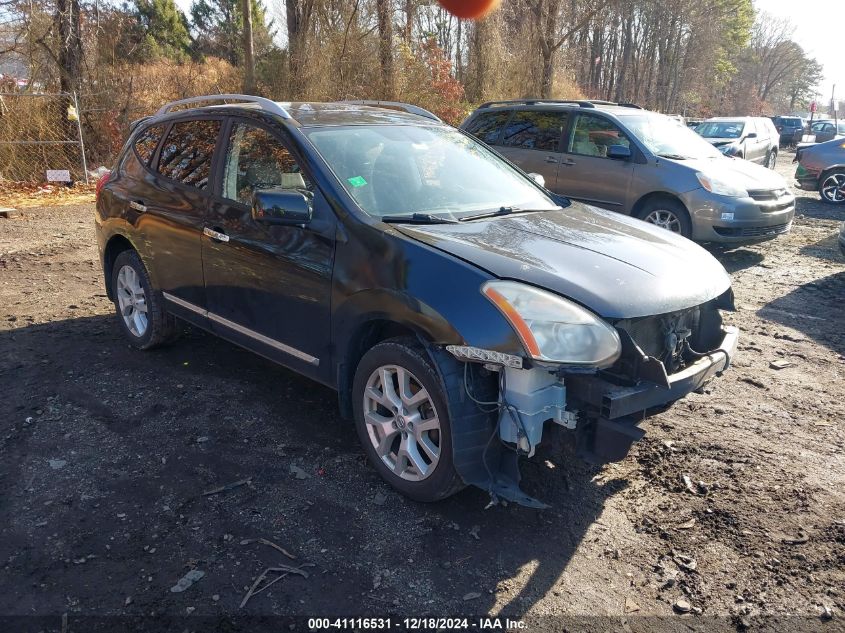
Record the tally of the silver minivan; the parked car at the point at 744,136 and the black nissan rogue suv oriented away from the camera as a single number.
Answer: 0

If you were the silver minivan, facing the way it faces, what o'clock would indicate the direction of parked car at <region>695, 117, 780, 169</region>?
The parked car is roughly at 8 o'clock from the silver minivan.

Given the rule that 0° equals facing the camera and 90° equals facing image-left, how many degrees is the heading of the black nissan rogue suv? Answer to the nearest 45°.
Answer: approximately 315°

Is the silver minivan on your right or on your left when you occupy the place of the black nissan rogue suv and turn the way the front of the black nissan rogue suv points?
on your left

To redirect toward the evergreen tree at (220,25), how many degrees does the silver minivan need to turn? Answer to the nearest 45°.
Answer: approximately 180°

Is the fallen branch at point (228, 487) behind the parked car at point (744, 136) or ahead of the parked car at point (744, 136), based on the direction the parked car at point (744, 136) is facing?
ahead

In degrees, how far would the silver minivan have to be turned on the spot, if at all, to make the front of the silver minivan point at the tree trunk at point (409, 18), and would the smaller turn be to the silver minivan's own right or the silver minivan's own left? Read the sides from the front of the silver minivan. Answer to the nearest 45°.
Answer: approximately 180°

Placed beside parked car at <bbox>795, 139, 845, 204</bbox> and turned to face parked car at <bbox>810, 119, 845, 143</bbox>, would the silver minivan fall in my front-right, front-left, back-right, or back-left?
back-left

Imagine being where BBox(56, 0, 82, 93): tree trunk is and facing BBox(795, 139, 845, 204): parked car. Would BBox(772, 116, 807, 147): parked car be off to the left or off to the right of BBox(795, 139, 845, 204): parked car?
left

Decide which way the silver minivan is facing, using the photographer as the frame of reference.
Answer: facing the viewer and to the right of the viewer

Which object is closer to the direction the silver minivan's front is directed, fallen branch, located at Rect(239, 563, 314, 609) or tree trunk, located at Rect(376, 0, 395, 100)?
the fallen branch

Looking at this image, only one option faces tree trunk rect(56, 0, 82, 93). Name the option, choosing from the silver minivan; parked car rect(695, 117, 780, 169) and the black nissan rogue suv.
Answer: the parked car

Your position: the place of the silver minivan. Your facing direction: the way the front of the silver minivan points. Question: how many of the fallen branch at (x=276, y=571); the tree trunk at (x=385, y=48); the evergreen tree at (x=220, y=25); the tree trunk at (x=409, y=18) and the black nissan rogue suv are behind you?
3

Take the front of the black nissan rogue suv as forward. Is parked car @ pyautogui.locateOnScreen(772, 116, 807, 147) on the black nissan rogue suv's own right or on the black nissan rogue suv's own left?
on the black nissan rogue suv's own left

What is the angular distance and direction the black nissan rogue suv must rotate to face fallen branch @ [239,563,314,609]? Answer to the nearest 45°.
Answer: approximately 90° to its right

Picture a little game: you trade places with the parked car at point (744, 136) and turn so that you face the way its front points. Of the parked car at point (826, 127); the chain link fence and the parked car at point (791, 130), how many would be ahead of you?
1

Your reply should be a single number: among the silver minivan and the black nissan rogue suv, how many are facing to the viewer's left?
0

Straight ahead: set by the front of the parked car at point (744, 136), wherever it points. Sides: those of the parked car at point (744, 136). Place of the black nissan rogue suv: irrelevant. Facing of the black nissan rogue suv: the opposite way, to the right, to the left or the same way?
to the left

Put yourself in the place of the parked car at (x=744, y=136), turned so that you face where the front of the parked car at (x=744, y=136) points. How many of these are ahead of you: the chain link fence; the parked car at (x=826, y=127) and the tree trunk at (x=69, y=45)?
2
